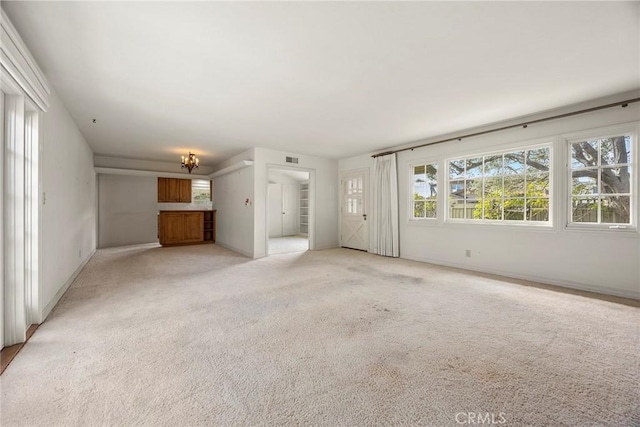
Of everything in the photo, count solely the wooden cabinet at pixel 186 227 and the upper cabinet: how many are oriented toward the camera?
2

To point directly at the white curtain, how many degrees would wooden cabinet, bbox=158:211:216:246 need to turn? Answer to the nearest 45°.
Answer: approximately 45° to its left

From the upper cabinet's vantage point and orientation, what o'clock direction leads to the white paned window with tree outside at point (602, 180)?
The white paned window with tree outside is roughly at 11 o'clock from the upper cabinet.

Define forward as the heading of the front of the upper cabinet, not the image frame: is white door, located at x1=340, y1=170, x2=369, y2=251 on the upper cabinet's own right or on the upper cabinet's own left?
on the upper cabinet's own left

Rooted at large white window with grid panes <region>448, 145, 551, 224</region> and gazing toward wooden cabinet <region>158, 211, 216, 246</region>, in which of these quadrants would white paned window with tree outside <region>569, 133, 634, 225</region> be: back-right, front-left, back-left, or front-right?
back-left

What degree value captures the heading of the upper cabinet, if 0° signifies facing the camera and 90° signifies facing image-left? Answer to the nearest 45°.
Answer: approximately 0°

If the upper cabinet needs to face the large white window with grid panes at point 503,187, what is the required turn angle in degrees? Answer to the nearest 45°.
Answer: approximately 45° to its left

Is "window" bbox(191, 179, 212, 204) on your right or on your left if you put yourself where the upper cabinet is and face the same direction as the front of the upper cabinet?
on your left
